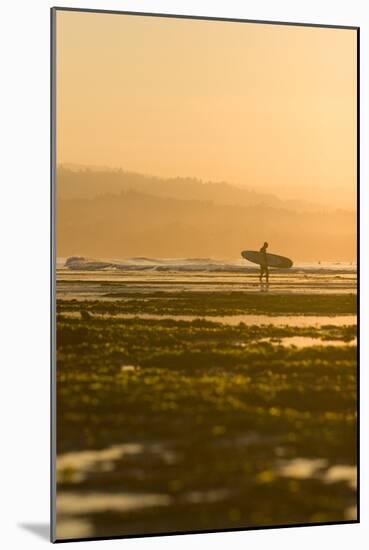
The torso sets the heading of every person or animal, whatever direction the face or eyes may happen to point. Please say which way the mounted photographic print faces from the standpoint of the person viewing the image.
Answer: facing the viewer and to the right of the viewer
